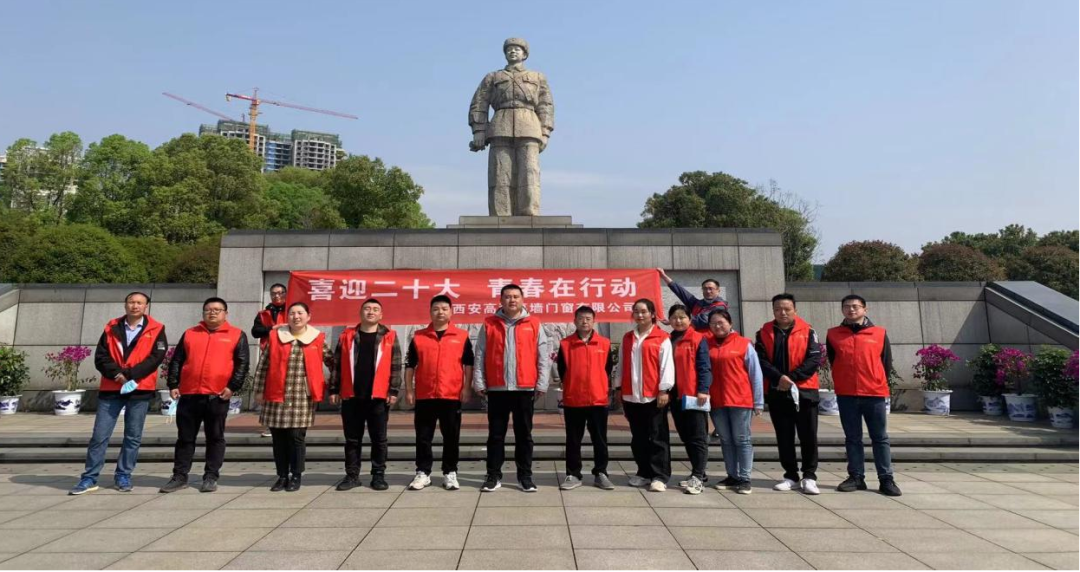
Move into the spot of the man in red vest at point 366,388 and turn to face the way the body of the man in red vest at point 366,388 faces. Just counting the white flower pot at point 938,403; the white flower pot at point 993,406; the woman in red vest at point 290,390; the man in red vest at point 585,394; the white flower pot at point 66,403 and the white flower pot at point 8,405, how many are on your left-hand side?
3

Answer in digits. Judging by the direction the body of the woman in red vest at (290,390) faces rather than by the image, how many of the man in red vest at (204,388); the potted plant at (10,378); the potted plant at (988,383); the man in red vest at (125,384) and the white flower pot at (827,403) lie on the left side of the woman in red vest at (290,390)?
2

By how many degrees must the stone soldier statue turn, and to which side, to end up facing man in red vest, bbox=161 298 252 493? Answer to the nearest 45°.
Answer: approximately 45° to its right

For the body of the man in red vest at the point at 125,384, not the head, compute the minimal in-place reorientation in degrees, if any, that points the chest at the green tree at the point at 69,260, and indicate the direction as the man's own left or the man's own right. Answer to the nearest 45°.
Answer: approximately 180°

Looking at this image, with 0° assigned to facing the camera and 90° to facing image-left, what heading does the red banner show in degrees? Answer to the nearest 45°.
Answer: approximately 0°

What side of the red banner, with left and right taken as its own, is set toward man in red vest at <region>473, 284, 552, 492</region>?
front

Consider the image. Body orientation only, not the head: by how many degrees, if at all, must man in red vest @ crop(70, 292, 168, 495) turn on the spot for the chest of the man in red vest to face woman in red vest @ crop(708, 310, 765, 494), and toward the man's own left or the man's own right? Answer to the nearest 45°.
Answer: approximately 45° to the man's own left

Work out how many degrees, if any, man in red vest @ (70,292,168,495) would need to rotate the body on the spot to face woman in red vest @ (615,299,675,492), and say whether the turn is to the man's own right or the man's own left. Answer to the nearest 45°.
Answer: approximately 45° to the man's own left

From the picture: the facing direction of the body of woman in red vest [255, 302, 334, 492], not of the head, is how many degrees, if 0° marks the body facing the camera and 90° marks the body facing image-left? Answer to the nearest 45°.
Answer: approximately 0°

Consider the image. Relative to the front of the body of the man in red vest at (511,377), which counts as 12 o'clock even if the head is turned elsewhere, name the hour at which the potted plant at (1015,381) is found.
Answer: The potted plant is roughly at 8 o'clock from the man in red vest.
